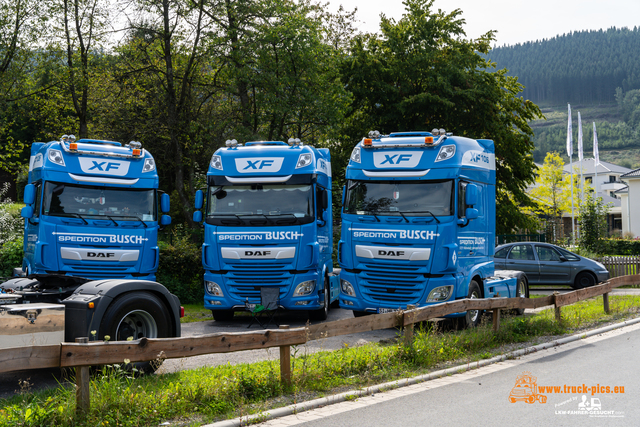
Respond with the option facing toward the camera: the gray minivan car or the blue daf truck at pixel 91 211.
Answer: the blue daf truck

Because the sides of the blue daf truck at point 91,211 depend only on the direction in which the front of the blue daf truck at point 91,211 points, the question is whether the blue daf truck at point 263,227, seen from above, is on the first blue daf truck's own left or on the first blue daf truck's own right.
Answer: on the first blue daf truck's own left

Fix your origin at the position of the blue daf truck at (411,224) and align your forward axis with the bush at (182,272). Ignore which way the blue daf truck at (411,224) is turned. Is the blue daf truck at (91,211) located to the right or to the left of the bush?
left

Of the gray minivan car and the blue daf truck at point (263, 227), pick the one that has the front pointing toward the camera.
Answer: the blue daf truck

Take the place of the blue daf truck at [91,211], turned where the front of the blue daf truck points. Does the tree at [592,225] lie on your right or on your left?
on your left

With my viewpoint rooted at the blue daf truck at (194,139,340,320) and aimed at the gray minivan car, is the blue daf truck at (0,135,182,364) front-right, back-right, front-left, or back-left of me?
back-left

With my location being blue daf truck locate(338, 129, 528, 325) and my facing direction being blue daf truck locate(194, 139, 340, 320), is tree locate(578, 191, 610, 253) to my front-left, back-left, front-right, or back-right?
back-right

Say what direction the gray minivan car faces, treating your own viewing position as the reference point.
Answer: facing to the right of the viewer

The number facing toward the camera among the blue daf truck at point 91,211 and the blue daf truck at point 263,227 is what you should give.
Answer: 2

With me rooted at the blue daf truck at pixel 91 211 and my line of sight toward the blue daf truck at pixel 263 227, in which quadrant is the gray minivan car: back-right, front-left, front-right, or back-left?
front-left

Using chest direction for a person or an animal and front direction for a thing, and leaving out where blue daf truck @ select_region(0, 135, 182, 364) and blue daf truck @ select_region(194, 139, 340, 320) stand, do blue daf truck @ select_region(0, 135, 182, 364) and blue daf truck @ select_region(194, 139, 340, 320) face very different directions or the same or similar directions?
same or similar directions

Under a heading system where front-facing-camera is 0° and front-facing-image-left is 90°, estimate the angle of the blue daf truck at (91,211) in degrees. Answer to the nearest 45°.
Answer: approximately 0°

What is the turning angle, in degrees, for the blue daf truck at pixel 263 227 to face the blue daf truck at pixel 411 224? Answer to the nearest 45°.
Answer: approximately 45° to its left

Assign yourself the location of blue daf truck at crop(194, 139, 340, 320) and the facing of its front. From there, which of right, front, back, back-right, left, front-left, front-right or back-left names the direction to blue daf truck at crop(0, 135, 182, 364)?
right

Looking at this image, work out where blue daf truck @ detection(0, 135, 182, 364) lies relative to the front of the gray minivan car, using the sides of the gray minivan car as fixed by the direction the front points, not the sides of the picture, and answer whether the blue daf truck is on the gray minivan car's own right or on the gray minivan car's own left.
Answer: on the gray minivan car's own right

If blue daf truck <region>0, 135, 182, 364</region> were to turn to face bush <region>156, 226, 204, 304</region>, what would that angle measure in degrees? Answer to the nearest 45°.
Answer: approximately 135° to its left

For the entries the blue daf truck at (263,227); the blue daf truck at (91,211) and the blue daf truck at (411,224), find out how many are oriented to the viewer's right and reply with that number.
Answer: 0

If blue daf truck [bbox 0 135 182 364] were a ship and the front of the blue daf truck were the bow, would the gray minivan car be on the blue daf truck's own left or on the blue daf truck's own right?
on the blue daf truck's own left

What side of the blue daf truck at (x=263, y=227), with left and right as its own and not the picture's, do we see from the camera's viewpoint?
front
